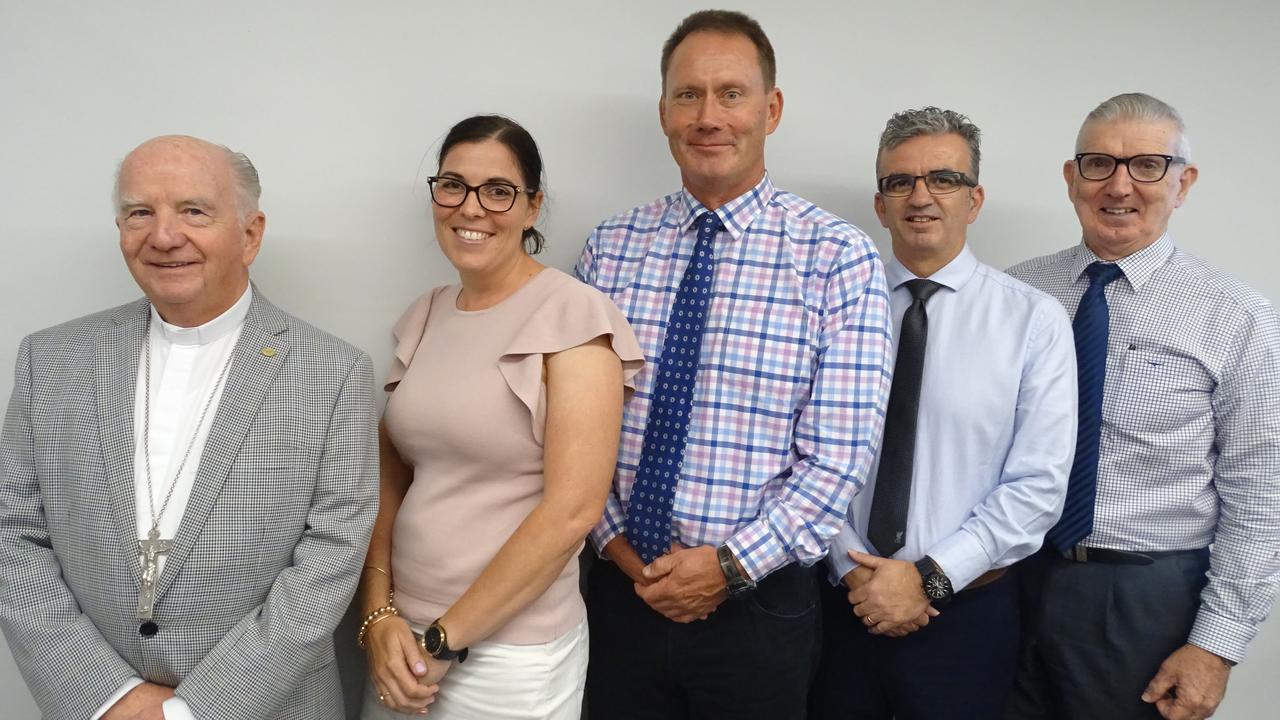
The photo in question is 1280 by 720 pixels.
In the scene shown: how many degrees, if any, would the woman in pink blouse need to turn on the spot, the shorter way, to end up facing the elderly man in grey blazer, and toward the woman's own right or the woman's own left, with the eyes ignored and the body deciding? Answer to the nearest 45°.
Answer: approximately 45° to the woman's own right

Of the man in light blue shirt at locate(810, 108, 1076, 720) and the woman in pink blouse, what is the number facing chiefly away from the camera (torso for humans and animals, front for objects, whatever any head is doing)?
0

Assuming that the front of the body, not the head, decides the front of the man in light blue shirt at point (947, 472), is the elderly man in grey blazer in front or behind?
in front

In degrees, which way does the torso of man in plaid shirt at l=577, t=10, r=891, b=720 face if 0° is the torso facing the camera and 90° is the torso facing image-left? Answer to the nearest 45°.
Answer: approximately 45°

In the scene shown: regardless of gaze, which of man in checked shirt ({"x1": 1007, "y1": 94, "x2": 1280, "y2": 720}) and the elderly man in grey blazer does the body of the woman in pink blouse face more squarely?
the elderly man in grey blazer

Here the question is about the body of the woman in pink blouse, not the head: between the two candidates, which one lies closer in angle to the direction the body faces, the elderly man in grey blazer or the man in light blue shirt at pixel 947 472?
the elderly man in grey blazer

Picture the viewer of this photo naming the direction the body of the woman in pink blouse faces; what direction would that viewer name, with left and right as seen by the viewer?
facing the viewer and to the left of the viewer

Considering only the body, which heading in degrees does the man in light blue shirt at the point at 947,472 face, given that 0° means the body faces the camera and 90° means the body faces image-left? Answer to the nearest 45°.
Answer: approximately 45°

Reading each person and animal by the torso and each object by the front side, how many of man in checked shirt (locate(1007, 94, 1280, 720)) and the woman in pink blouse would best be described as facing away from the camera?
0
